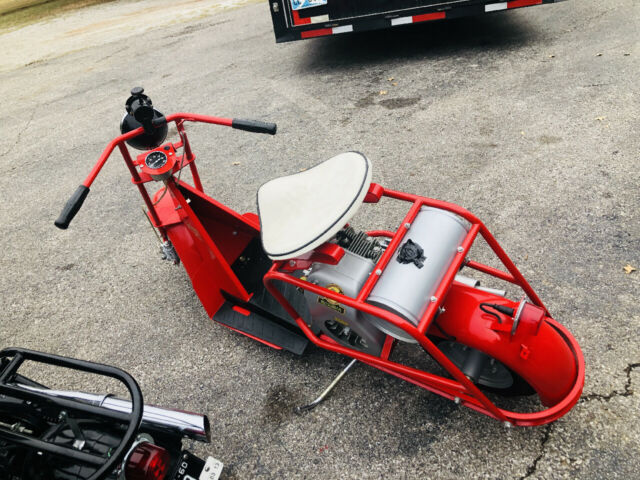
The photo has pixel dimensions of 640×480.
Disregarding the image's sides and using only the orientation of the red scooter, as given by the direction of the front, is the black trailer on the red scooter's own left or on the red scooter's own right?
on the red scooter's own right

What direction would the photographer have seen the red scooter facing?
facing away from the viewer and to the left of the viewer
